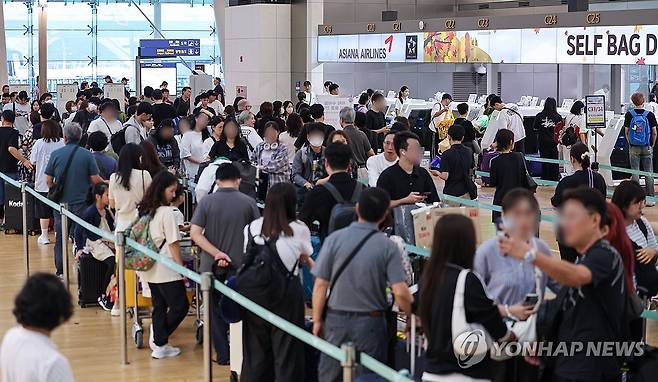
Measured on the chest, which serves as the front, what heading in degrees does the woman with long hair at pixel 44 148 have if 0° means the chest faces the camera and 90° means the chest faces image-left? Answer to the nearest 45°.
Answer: approximately 180°

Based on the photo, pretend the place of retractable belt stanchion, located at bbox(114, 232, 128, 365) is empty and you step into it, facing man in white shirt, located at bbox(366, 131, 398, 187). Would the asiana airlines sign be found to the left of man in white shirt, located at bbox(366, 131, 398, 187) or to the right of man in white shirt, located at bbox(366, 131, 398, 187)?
left

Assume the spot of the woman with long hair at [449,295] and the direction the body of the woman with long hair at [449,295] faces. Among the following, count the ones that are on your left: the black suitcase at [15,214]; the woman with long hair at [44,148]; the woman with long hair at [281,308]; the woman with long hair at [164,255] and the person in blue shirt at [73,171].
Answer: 5

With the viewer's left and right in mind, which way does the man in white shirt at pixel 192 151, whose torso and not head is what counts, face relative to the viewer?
facing the viewer and to the right of the viewer

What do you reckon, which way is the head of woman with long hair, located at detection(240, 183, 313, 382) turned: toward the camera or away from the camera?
away from the camera

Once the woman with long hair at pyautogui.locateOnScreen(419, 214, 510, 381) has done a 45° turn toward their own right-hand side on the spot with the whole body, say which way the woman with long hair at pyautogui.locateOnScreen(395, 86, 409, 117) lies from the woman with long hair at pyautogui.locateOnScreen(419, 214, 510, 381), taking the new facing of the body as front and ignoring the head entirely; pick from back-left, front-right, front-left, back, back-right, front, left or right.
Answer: left

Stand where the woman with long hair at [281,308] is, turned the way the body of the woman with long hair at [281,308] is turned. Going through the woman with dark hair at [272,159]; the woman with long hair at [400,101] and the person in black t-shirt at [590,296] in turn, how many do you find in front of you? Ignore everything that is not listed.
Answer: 2

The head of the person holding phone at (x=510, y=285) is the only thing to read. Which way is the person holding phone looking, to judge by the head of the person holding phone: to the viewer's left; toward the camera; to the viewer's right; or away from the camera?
toward the camera

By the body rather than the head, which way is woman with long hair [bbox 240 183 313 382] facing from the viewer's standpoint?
away from the camera

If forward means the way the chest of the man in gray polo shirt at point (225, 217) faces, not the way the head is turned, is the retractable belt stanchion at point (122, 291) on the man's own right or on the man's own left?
on the man's own left

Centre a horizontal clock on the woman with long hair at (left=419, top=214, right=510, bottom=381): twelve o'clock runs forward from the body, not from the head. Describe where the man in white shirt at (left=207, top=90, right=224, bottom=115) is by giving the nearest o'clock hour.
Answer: The man in white shirt is roughly at 10 o'clock from the woman with long hair.

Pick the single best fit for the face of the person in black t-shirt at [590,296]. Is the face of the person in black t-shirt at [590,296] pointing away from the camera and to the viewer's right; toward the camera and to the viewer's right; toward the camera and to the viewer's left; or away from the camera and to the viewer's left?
toward the camera and to the viewer's left

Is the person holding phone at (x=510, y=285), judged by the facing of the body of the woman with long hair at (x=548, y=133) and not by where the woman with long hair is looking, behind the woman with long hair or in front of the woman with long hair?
behind

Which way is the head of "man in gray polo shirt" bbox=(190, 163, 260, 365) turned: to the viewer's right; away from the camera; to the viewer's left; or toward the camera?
away from the camera

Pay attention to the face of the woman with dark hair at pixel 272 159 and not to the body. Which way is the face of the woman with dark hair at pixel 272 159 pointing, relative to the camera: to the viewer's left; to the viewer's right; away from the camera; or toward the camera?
toward the camera
